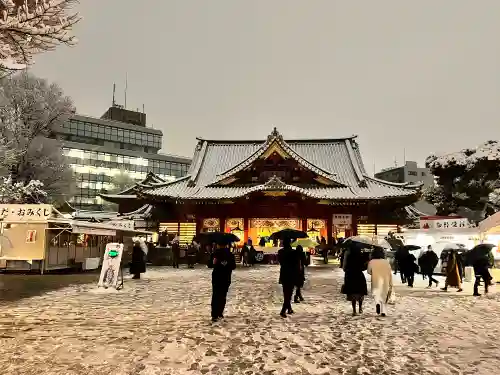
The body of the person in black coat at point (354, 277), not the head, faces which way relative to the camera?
away from the camera

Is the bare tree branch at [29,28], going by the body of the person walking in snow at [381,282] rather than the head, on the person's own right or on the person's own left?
on the person's own left

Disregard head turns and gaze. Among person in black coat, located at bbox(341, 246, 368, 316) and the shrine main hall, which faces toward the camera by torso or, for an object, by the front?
the shrine main hall

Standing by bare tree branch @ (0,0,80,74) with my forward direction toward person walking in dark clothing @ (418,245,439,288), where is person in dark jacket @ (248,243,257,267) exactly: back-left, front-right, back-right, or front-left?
front-left

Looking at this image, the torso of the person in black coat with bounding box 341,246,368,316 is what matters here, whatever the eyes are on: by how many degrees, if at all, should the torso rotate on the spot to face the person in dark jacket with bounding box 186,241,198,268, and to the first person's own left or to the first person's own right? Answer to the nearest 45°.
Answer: approximately 45° to the first person's own left

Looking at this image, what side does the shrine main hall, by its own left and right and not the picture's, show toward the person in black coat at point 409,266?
front

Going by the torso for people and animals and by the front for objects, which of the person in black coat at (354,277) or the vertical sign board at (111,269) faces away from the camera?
the person in black coat

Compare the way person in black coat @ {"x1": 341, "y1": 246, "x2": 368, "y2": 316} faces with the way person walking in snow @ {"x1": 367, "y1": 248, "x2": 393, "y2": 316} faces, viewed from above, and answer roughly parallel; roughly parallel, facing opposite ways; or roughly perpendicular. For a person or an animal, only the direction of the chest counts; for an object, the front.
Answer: roughly parallel

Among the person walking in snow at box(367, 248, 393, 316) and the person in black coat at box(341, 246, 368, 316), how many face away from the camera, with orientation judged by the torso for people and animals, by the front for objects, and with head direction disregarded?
2

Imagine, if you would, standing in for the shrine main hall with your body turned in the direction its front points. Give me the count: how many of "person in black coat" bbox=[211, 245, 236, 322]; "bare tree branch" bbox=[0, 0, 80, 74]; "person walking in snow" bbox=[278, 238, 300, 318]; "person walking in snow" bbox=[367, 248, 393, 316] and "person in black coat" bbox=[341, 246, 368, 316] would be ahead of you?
5

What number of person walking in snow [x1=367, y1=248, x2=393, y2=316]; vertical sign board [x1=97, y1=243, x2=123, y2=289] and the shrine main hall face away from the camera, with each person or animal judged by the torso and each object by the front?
1

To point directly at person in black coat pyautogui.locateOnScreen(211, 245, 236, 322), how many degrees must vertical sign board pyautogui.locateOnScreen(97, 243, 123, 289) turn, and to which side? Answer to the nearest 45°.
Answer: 0° — it already faces them

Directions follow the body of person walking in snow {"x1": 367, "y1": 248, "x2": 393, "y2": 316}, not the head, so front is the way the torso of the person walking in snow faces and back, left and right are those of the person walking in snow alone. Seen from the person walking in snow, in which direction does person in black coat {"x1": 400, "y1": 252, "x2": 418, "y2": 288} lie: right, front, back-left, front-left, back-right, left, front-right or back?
front

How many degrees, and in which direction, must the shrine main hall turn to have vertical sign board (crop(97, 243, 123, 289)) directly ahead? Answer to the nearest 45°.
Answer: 0° — it already faces it

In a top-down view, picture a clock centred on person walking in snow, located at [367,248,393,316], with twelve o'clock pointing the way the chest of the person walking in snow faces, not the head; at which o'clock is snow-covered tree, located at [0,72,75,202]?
The snow-covered tree is roughly at 10 o'clock from the person walking in snow.

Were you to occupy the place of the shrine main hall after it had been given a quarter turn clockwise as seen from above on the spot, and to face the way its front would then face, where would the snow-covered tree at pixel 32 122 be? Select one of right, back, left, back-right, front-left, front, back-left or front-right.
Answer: front

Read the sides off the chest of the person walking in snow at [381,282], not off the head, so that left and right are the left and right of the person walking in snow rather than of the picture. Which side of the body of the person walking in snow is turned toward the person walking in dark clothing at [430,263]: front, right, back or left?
front
